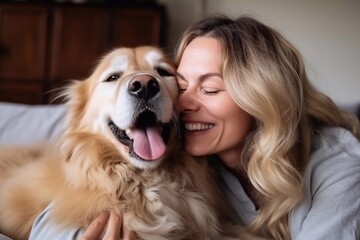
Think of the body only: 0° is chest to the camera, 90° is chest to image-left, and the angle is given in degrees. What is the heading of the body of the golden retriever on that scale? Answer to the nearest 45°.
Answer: approximately 315°

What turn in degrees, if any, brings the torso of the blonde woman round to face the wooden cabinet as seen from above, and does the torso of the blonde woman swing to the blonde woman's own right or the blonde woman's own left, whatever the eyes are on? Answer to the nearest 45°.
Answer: approximately 90° to the blonde woman's own right

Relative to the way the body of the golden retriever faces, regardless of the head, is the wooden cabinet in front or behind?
behind

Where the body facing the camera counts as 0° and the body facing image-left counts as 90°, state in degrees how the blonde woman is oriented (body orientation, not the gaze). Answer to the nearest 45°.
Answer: approximately 45°

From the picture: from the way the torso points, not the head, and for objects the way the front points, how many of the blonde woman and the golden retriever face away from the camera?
0
